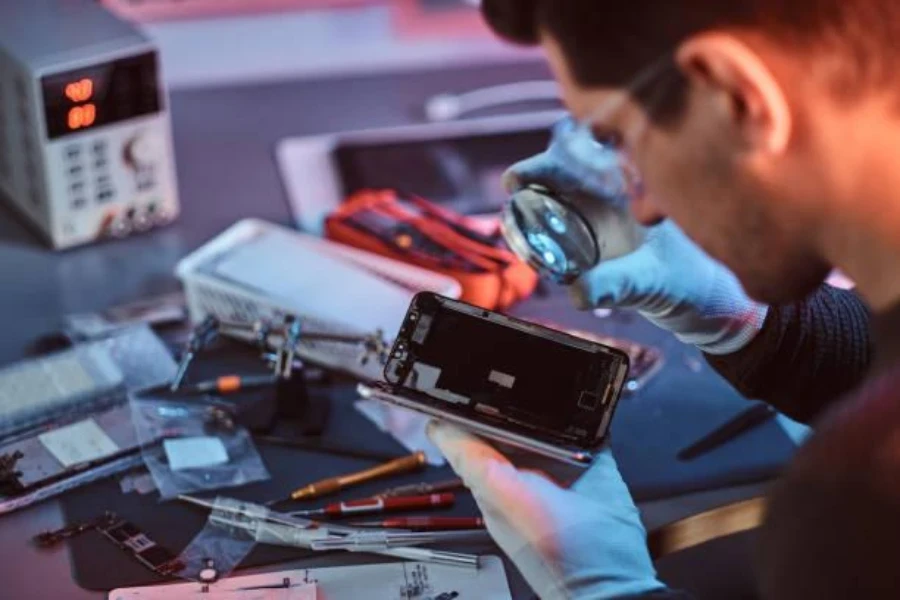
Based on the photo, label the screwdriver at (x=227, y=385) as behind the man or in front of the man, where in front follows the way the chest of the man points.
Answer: in front

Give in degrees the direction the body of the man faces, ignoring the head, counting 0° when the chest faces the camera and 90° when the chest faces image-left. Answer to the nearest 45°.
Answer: approximately 90°
